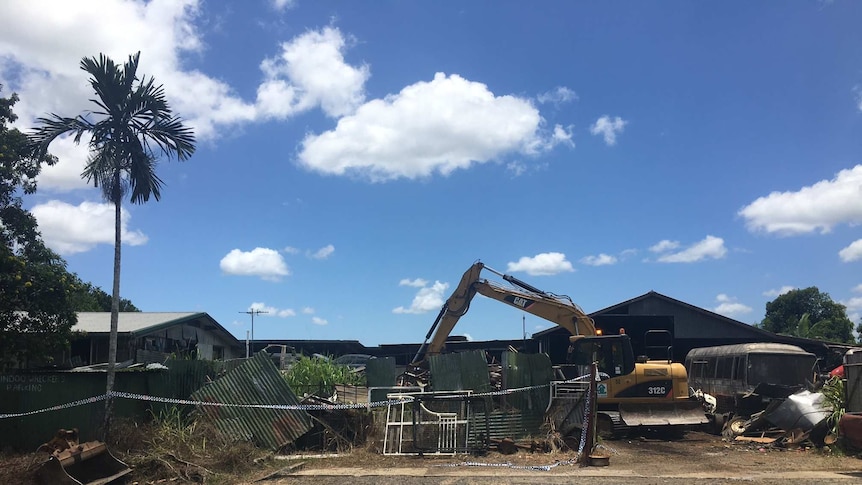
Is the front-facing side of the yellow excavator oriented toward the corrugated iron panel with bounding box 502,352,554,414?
yes

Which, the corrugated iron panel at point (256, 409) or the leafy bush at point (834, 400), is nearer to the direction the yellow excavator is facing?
the corrugated iron panel

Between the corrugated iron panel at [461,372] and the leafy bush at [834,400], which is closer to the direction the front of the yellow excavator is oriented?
the corrugated iron panel

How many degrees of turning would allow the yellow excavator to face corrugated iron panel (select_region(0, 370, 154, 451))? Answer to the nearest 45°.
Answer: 0° — it already faces it

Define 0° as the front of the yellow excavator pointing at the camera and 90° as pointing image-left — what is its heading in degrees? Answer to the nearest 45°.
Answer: approximately 90°

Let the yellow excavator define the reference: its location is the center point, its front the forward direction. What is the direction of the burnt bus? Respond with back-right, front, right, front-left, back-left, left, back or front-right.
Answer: back-right

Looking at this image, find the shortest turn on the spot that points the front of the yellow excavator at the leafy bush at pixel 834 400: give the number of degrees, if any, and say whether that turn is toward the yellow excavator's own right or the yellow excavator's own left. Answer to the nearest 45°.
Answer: approximately 180°

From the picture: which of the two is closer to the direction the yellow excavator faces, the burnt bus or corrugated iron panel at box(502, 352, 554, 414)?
the corrugated iron panel
